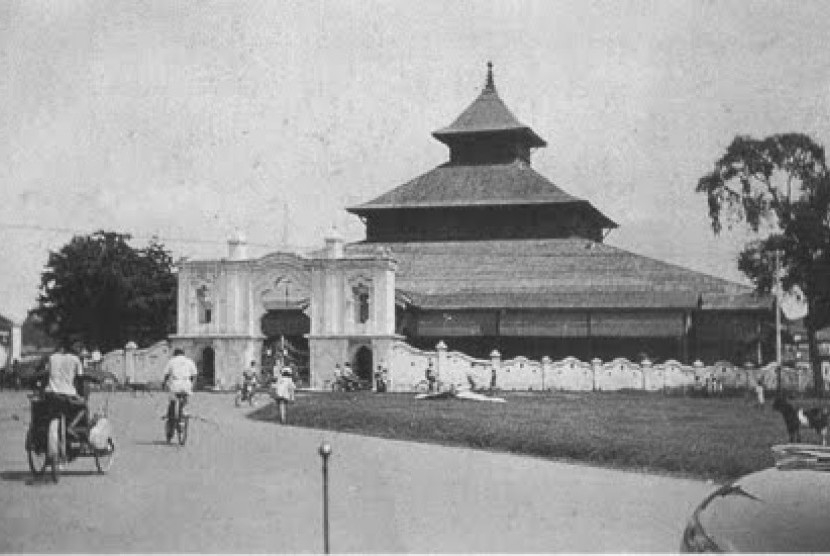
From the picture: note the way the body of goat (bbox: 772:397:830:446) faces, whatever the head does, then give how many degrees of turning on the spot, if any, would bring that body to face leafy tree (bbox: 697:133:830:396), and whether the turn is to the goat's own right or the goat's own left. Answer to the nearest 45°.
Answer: approximately 90° to the goat's own right

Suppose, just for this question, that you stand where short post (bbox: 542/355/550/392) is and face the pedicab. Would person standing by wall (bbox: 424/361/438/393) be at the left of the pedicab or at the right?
right

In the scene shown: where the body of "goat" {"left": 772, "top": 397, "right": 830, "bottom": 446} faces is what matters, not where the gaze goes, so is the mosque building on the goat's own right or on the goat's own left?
on the goat's own right

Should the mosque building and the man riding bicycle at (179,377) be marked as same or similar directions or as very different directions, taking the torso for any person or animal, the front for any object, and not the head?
very different directions

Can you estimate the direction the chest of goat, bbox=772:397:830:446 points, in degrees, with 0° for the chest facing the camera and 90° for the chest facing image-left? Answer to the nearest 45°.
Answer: approximately 90°

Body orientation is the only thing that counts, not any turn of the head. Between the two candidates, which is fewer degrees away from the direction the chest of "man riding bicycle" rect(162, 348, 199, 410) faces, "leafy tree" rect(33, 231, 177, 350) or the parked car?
the leafy tree

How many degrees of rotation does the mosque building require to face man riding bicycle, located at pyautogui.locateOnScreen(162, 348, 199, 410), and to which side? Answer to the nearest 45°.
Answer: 0° — it already faces them

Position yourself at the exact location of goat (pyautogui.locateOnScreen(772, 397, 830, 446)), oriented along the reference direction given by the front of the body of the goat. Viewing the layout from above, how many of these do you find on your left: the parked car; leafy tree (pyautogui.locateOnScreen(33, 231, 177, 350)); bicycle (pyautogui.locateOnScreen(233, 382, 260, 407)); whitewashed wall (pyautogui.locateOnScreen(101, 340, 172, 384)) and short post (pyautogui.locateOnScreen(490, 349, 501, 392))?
1

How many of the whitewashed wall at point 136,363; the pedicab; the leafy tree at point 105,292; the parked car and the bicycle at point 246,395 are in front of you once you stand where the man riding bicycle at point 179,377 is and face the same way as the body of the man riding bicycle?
3

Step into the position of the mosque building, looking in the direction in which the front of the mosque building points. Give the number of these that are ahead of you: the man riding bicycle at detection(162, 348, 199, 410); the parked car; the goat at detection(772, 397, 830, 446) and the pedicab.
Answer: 4

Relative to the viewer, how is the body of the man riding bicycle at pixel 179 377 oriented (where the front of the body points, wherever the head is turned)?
away from the camera

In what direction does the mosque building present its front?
toward the camera

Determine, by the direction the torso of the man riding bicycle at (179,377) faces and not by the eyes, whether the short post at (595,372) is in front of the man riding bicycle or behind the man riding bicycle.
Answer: in front

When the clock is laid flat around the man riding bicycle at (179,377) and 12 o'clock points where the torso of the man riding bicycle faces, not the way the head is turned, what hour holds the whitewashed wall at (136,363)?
The whitewashed wall is roughly at 12 o'clock from the man riding bicycle.

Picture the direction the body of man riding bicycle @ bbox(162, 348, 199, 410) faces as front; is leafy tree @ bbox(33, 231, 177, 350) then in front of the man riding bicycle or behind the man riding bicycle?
in front

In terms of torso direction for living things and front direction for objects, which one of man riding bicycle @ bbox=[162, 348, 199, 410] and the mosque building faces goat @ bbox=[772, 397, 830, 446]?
the mosque building

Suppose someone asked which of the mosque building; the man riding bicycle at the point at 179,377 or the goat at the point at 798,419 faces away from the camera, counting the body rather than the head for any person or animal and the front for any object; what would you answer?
the man riding bicycle
